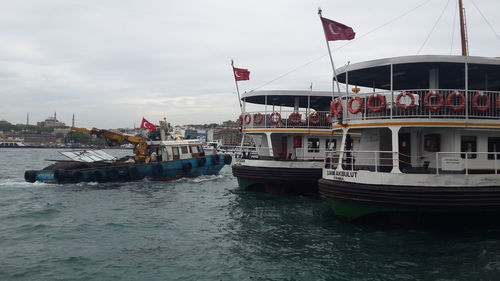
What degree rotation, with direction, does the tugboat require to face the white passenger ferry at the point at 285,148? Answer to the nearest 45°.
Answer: approximately 45° to its right

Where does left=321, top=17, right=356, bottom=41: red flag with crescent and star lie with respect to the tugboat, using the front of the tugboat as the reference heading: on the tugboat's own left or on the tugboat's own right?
on the tugboat's own right

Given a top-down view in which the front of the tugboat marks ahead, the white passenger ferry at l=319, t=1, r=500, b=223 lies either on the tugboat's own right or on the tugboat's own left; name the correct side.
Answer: on the tugboat's own right

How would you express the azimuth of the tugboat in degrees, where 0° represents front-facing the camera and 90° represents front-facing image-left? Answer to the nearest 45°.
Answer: approximately 270°

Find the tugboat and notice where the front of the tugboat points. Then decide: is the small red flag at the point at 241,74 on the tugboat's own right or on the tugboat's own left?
on the tugboat's own right

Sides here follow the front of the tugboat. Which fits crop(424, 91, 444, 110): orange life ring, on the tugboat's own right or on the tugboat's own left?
on the tugboat's own right
